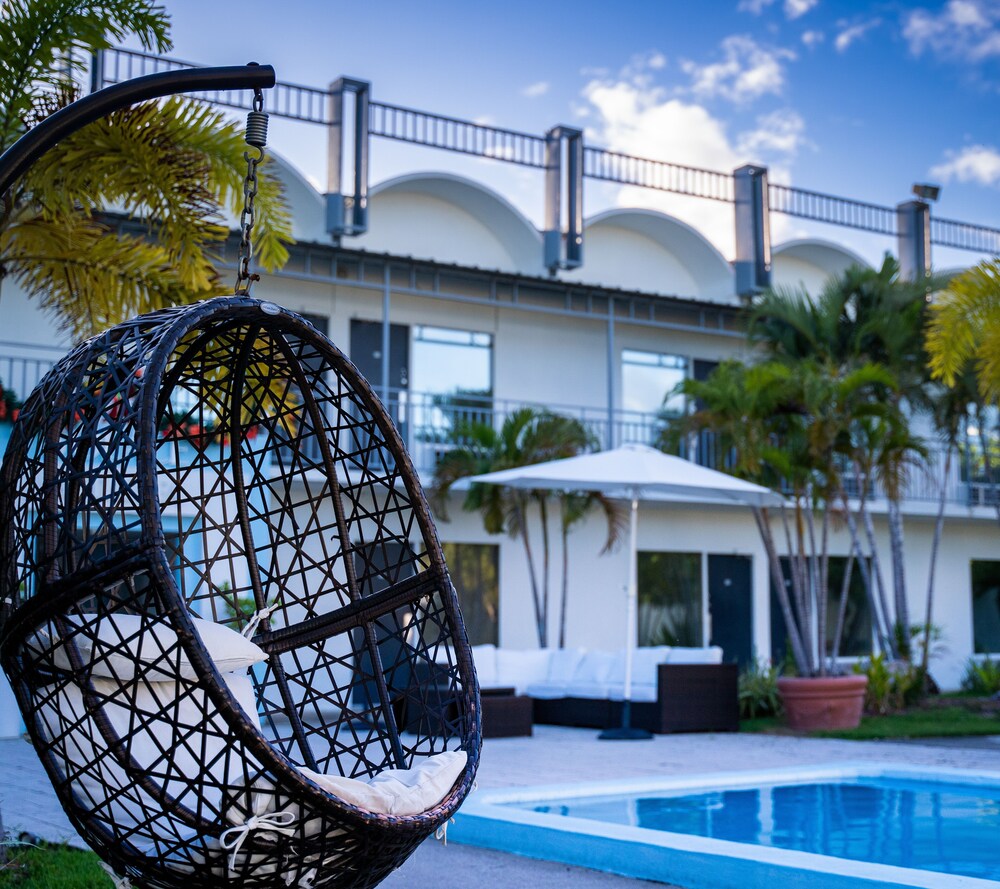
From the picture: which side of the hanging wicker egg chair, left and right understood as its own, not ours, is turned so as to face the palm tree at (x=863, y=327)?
left

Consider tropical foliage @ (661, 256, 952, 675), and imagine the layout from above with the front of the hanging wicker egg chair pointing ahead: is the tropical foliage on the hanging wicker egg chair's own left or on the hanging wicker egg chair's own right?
on the hanging wicker egg chair's own left

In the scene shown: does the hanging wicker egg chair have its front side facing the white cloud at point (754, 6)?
no

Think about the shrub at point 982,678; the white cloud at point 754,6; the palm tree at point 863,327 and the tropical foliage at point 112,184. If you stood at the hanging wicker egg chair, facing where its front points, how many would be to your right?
0

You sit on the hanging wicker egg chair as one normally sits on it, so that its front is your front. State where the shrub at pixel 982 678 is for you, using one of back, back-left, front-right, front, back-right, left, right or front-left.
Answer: left

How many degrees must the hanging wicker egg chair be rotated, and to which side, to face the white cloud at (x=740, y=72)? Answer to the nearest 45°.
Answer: approximately 90° to its left

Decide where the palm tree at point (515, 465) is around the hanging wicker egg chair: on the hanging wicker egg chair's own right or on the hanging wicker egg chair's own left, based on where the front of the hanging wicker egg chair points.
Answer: on the hanging wicker egg chair's own left

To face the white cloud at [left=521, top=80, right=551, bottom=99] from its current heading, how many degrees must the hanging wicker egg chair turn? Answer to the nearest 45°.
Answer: approximately 135° to its left

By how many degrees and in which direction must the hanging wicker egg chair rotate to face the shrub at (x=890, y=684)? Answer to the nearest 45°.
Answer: approximately 90° to its left

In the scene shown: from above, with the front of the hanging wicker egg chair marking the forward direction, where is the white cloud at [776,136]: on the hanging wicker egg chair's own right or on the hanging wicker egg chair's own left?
on the hanging wicker egg chair's own left

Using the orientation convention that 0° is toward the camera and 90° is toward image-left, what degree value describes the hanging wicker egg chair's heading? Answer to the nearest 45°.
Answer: approximately 315°

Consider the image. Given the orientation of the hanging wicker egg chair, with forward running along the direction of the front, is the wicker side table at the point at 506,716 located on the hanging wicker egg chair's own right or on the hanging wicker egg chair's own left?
on the hanging wicker egg chair's own left

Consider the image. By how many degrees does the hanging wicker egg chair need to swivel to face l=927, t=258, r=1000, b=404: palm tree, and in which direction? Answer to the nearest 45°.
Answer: approximately 90° to its left

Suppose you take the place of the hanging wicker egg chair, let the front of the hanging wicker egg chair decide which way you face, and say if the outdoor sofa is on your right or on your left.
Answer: on your left

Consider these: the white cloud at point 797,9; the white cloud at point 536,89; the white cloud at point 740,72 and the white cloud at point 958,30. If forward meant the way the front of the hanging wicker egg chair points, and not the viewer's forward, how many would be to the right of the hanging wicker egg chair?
0
